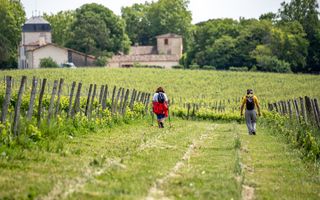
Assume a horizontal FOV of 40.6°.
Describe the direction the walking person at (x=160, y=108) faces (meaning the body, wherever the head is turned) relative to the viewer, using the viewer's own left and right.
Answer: facing away from the viewer
